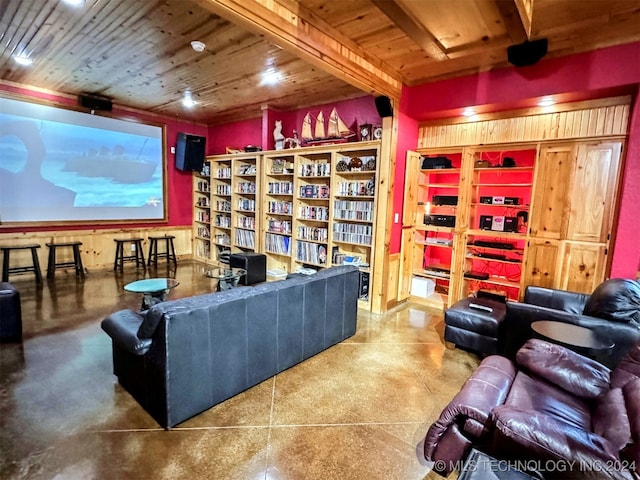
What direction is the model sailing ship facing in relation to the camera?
to the viewer's right

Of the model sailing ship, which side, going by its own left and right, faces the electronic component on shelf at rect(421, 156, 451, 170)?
front

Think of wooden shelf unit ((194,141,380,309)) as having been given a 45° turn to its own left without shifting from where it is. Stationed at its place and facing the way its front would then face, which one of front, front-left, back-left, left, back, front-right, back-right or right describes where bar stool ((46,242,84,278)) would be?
right

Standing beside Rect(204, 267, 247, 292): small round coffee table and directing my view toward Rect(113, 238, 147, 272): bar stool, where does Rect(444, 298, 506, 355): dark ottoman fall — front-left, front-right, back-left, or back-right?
back-right

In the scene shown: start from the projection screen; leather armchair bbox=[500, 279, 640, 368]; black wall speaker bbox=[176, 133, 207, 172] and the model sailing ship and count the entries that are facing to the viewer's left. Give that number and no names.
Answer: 1

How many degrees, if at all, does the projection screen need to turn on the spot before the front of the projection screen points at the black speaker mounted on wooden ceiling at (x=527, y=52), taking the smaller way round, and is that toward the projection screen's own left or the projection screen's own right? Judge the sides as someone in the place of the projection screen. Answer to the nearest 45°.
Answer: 0° — it already faces it

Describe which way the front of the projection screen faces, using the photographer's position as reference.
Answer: facing the viewer and to the right of the viewer

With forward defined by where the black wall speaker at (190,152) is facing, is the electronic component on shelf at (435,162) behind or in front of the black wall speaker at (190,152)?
in front

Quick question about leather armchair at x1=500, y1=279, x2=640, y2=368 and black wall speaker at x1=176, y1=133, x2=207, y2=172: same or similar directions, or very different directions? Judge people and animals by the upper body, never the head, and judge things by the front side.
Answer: very different directions

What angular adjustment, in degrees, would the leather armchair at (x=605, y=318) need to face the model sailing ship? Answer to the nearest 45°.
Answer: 0° — it already faces it

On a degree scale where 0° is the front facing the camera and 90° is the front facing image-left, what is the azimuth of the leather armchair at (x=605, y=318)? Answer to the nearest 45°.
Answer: approximately 90°

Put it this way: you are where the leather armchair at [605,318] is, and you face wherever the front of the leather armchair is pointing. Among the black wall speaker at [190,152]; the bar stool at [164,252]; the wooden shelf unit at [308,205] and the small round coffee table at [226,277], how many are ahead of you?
4

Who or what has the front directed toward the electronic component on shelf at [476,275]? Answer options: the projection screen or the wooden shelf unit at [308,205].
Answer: the projection screen
